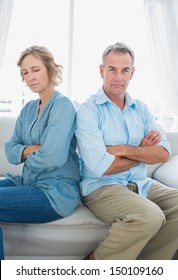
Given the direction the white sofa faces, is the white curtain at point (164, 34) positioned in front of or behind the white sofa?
behind

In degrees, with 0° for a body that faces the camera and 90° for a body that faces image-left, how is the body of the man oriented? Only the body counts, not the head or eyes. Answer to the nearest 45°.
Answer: approximately 315°

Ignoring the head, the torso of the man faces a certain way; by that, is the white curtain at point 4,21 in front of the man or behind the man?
behind

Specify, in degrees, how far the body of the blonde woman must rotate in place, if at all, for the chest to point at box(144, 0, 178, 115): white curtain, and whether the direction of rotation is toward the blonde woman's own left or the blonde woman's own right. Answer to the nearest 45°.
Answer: approximately 180°

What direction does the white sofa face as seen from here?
toward the camera

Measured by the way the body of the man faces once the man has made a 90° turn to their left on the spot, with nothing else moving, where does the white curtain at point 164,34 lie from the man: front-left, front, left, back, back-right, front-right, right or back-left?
front-left

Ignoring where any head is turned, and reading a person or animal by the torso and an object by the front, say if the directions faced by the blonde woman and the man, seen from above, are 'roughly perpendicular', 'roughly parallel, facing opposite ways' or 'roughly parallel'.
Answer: roughly perpendicular

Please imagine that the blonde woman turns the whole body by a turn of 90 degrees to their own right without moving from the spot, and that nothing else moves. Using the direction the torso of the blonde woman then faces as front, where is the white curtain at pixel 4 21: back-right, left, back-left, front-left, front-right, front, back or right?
front-right

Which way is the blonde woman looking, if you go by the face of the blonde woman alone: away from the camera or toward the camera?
toward the camera
